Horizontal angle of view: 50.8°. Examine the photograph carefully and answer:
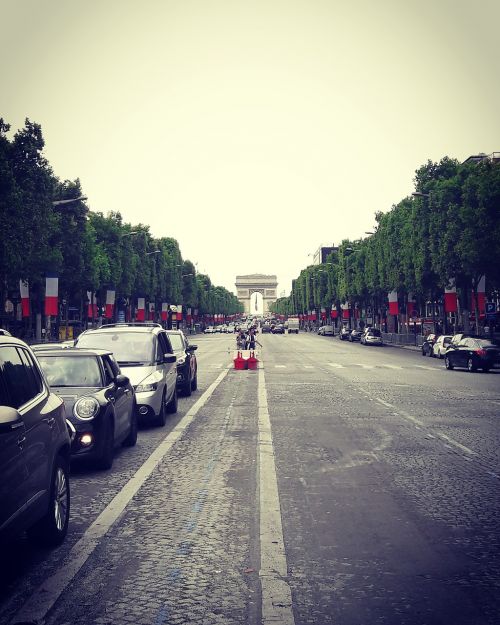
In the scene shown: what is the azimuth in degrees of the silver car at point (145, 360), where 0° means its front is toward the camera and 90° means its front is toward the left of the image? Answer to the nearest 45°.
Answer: approximately 0°

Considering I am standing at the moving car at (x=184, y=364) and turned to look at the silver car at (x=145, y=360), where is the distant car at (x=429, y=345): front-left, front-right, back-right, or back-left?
back-left

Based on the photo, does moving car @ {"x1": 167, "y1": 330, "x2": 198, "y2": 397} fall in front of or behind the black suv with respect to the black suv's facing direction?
behind

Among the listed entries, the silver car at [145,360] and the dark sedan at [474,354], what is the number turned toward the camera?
1

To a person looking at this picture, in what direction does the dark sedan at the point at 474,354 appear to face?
facing away from the viewer and to the left of the viewer

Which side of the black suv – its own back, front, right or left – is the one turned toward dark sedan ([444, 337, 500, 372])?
back

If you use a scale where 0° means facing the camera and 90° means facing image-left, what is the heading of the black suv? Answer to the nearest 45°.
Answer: approximately 45°

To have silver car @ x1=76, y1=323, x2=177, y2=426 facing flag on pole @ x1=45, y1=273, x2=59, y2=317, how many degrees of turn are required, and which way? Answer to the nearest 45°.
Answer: approximately 180°

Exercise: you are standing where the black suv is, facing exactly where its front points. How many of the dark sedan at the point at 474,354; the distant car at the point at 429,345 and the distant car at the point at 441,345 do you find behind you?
3
